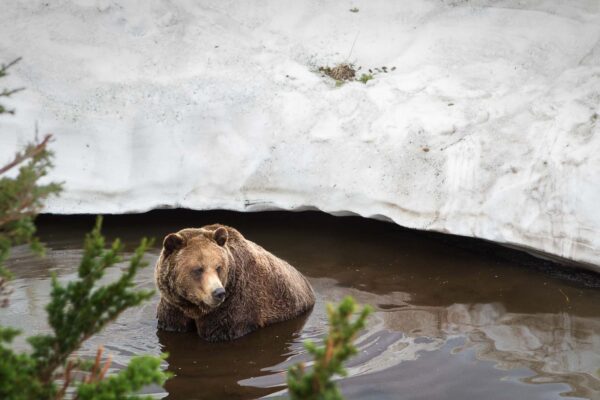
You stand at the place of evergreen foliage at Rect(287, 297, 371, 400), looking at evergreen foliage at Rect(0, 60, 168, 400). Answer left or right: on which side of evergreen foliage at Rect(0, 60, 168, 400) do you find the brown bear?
right

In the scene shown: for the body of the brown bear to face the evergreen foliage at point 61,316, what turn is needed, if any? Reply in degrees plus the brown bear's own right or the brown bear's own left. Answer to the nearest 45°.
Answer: approximately 45° to the brown bear's own left

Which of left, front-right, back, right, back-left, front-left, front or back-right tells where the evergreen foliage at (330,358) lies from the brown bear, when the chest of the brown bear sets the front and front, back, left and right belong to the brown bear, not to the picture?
front-left
